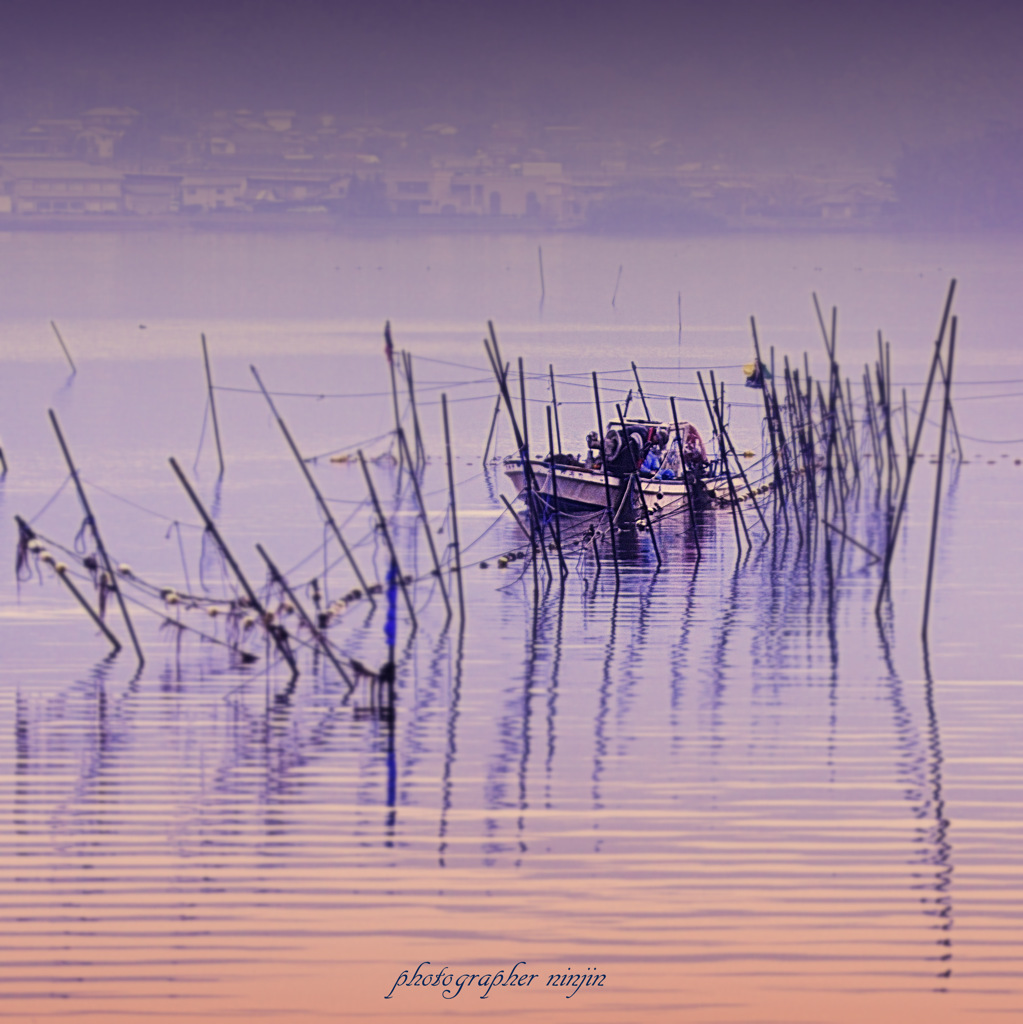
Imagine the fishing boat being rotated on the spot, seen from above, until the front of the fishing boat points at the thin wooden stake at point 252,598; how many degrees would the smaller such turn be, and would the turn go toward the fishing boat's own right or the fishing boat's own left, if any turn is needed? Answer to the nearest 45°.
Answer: approximately 90° to the fishing boat's own left

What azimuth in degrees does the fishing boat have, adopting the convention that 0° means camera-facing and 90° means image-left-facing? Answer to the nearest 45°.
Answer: approximately 90°
